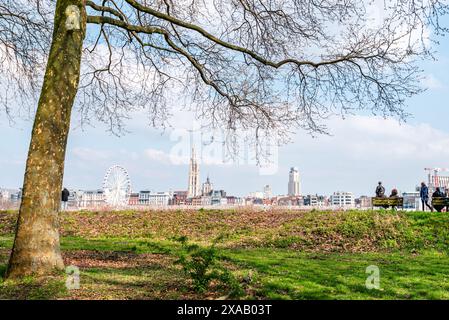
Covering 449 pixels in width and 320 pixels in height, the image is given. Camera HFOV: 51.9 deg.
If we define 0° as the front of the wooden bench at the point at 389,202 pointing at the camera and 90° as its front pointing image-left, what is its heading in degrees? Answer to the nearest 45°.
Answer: approximately 180°

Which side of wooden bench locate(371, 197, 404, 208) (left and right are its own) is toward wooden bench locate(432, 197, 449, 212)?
right
